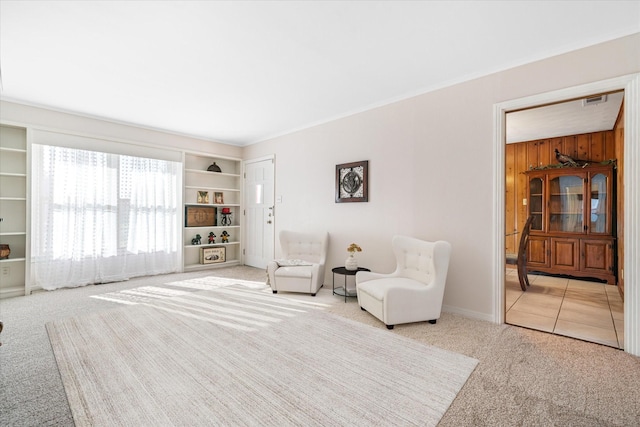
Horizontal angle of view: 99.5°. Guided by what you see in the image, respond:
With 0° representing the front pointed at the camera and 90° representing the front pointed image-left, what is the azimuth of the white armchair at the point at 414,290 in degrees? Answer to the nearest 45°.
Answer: approximately 45°

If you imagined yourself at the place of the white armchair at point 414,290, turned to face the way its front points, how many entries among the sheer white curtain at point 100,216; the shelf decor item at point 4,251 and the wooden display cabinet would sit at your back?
1

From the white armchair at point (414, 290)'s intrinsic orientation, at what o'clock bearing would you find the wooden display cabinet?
The wooden display cabinet is roughly at 6 o'clock from the white armchair.

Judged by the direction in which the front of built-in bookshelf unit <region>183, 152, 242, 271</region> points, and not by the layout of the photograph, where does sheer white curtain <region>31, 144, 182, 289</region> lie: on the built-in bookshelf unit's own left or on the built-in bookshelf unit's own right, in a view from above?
on the built-in bookshelf unit's own right

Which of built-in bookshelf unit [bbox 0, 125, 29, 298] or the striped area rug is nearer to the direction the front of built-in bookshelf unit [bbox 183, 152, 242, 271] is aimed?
the striped area rug

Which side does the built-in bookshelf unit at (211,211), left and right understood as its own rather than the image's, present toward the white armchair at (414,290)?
front

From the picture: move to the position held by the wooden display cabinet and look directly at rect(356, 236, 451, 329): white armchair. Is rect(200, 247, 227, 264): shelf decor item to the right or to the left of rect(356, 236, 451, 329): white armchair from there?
right

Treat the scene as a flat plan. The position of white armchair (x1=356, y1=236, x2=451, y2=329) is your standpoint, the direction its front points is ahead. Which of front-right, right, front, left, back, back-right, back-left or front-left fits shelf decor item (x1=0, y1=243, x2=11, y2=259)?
front-right

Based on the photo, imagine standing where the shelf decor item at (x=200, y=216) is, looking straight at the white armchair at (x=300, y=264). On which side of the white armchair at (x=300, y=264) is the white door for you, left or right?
left

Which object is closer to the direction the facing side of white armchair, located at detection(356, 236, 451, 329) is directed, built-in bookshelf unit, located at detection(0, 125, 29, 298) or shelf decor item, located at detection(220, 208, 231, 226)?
the built-in bookshelf unit

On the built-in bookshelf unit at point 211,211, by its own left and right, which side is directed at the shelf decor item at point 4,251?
right

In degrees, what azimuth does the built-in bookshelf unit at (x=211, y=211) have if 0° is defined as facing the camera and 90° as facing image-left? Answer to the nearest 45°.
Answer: approximately 315°
